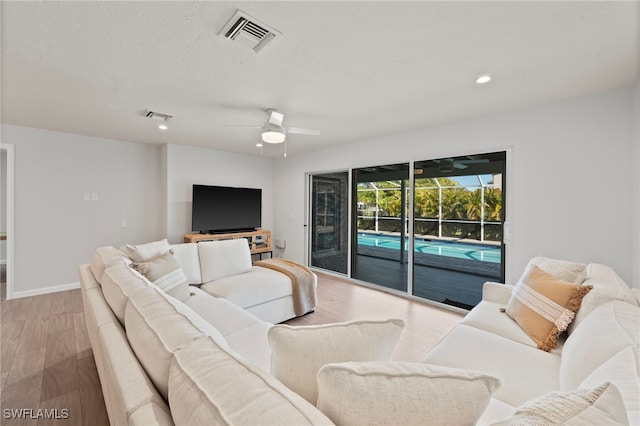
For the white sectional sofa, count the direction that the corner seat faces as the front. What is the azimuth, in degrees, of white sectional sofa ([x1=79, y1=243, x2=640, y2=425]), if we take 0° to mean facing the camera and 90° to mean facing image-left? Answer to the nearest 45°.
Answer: approximately 225°

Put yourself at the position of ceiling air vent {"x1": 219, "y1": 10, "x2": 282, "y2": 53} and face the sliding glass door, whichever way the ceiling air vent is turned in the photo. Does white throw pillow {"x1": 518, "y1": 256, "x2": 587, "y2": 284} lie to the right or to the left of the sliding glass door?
right

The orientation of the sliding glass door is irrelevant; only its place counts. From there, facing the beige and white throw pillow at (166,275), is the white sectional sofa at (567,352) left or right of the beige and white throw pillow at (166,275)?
left

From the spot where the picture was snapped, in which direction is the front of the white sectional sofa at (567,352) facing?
facing to the left of the viewer

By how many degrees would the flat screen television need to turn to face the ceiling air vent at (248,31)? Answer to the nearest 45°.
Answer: approximately 45° to its right

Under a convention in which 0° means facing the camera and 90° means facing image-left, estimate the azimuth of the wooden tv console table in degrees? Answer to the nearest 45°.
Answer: approximately 315°
